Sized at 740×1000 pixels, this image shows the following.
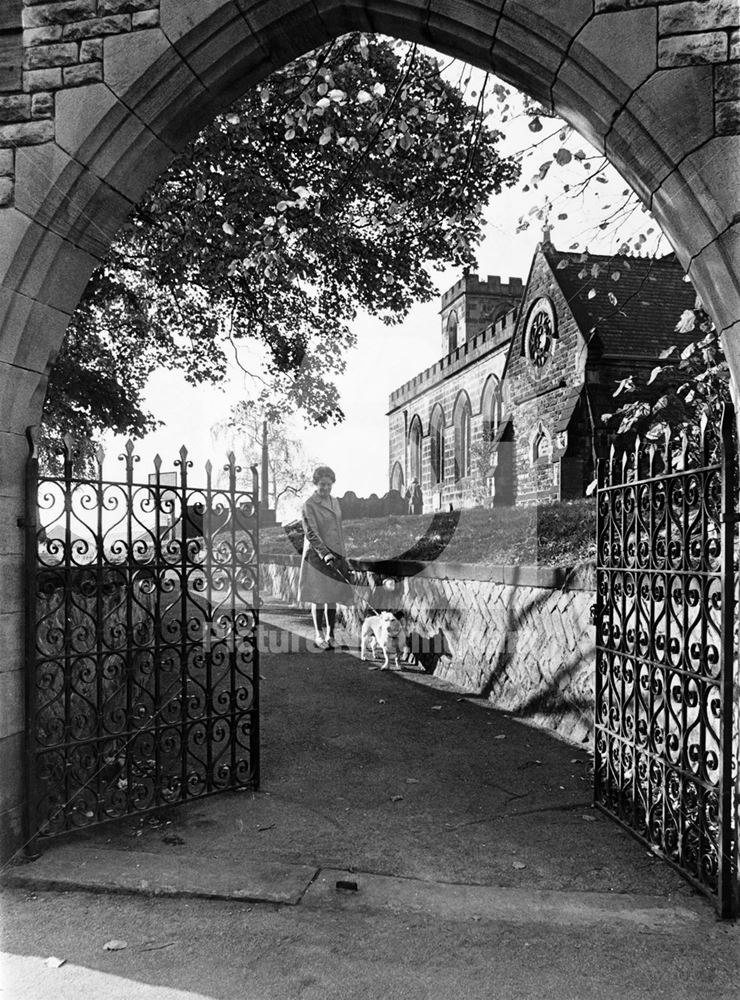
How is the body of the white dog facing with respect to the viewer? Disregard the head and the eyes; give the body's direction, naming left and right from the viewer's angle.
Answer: facing the viewer and to the right of the viewer

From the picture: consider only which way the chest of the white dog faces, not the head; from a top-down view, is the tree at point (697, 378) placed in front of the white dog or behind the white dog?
in front

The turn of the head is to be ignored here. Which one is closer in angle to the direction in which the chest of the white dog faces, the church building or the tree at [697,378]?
the tree

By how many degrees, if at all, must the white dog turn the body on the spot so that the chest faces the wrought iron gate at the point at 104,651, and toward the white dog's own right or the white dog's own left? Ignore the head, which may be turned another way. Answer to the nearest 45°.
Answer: approximately 45° to the white dog's own right
